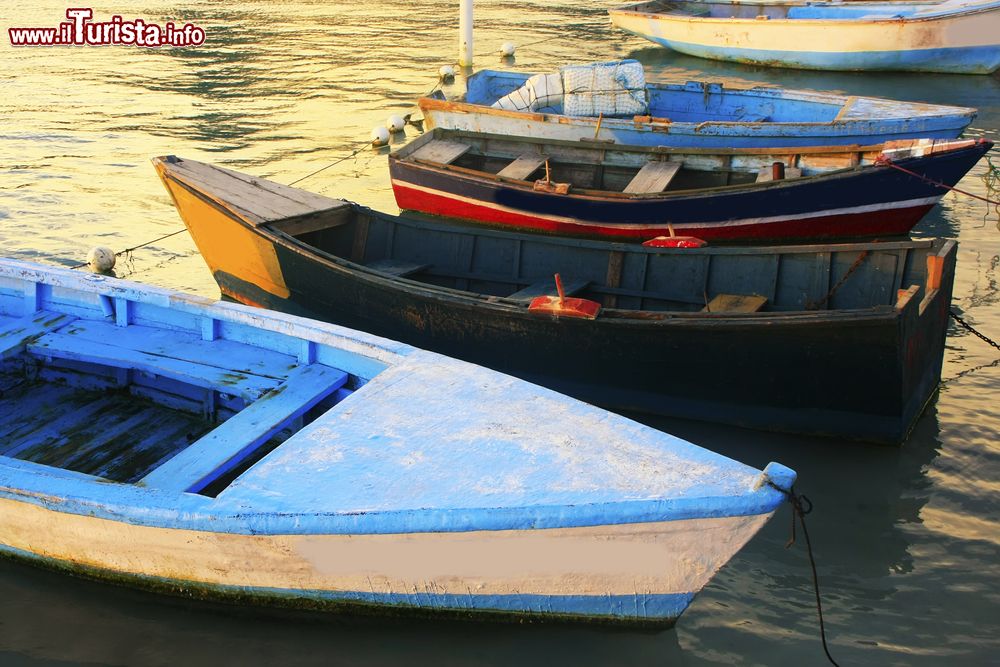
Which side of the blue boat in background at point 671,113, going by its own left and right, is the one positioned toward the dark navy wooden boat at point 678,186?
right

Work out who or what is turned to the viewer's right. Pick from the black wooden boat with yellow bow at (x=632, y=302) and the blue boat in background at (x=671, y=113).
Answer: the blue boat in background

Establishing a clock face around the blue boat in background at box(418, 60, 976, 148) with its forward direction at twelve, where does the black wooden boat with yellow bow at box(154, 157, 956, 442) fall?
The black wooden boat with yellow bow is roughly at 3 o'clock from the blue boat in background.

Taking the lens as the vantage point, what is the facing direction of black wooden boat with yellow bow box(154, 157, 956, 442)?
facing away from the viewer and to the left of the viewer

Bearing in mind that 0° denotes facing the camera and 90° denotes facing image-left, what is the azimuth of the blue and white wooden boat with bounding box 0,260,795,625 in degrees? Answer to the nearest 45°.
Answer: approximately 315°

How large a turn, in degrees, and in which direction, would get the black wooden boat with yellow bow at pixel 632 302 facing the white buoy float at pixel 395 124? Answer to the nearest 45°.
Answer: approximately 45° to its right

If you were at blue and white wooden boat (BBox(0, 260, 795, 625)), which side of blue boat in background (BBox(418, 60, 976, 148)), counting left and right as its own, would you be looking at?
right

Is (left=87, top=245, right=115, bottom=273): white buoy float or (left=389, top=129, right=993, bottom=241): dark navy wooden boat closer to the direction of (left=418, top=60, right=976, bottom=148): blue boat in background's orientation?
the dark navy wooden boat

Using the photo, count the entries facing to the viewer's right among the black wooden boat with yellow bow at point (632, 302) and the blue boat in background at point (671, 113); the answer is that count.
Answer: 1

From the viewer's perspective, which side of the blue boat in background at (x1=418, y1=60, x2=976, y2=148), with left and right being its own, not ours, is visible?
right

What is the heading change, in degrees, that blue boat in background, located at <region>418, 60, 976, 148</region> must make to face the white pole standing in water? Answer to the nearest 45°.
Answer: approximately 135° to its left

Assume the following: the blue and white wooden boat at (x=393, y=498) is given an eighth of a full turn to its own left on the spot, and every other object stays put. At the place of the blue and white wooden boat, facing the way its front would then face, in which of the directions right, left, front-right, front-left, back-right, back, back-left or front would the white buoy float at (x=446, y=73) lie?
left

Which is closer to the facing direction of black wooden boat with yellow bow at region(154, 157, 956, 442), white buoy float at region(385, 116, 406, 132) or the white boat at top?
the white buoy float

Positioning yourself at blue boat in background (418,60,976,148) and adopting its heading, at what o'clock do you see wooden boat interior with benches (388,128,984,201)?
The wooden boat interior with benches is roughly at 3 o'clock from the blue boat in background.
